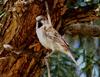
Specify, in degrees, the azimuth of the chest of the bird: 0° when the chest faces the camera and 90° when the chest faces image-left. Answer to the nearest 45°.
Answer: approximately 90°
